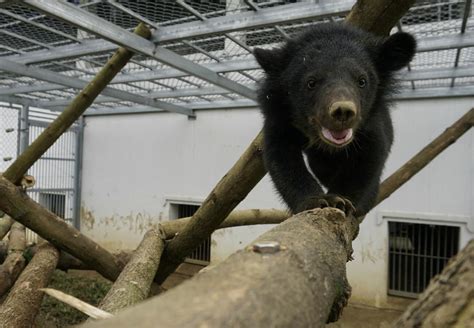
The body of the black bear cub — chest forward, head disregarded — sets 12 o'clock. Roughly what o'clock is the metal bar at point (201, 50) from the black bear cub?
The metal bar is roughly at 5 o'clock from the black bear cub.

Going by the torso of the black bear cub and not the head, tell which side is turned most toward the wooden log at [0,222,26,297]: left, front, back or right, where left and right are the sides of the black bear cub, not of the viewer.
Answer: right

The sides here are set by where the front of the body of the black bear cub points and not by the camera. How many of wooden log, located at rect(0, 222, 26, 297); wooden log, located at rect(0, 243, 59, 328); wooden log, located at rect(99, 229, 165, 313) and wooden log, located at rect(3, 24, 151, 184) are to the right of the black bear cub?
4

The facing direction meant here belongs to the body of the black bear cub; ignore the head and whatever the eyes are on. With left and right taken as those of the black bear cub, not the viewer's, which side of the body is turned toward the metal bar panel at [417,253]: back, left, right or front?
back

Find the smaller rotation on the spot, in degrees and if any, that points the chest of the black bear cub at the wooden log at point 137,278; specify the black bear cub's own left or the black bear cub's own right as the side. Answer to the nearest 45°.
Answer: approximately 90° to the black bear cub's own right

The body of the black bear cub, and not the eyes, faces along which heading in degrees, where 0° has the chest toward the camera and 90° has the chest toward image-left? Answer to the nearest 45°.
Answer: approximately 0°

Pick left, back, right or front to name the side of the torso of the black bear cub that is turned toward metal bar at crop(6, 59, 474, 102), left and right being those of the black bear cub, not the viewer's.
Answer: back

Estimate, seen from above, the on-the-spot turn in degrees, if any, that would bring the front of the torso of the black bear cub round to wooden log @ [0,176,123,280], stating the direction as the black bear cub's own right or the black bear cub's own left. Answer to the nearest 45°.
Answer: approximately 90° to the black bear cub's own right

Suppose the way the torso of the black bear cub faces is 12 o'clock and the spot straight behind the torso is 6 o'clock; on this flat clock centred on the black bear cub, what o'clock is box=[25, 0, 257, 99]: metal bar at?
The metal bar is roughly at 4 o'clock from the black bear cub.

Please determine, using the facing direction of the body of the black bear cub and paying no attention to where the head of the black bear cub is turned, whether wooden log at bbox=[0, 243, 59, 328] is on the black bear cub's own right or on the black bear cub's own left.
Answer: on the black bear cub's own right

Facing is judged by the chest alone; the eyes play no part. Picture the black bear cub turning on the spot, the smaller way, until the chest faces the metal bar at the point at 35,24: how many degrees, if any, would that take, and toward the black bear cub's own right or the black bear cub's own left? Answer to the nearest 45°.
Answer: approximately 90° to the black bear cub's own right

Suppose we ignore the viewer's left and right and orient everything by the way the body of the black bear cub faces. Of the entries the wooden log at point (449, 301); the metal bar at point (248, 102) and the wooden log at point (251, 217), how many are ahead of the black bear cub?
1
